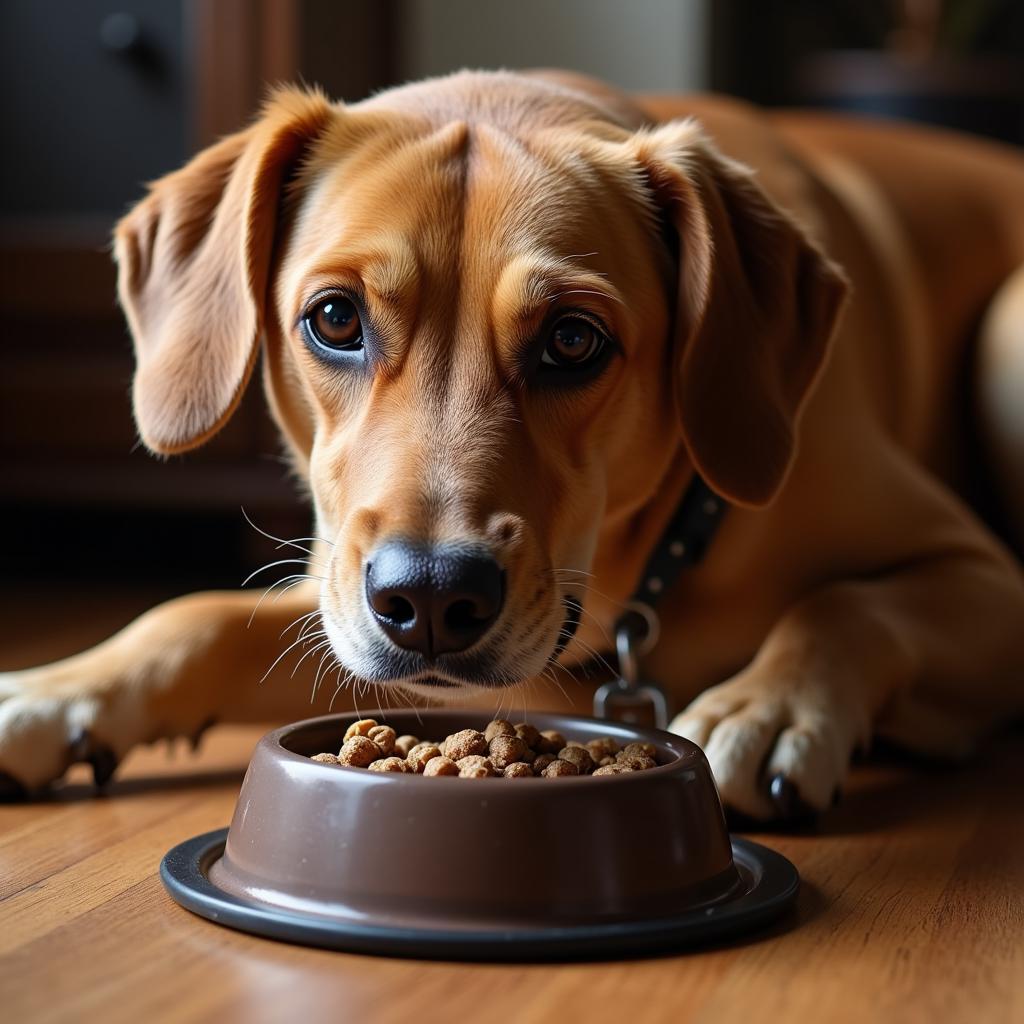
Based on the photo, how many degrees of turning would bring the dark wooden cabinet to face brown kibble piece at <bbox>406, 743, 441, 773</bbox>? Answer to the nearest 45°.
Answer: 0° — it already faces it

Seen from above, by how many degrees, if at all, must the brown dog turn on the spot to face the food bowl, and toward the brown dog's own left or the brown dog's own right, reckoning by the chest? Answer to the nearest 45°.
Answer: approximately 45° to the brown dog's own left

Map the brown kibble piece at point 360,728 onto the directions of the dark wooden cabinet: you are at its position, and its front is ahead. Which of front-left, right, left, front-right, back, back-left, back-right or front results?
front

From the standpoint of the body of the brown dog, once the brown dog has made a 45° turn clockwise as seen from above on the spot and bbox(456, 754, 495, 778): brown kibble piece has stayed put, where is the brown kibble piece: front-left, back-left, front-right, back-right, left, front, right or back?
left

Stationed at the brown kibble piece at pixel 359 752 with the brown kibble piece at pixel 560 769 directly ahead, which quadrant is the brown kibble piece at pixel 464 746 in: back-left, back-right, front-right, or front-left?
front-left

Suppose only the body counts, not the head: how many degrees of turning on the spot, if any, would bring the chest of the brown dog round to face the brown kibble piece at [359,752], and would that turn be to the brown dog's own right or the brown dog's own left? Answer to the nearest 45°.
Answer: approximately 45° to the brown dog's own left

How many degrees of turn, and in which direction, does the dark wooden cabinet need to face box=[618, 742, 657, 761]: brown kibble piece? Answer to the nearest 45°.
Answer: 0° — it already faces it

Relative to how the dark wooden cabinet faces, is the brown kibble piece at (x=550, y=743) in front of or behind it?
in front

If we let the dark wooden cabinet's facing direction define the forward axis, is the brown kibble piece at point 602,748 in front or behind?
in front

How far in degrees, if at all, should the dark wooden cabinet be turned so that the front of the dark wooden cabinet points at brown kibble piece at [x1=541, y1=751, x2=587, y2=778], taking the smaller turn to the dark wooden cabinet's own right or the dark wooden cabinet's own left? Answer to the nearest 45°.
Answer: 0° — it already faces it

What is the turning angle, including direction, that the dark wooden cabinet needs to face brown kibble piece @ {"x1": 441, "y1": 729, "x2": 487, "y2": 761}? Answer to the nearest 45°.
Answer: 0° — it already faces it

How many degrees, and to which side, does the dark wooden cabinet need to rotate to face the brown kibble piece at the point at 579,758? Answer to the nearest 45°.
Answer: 0° — it already faces it

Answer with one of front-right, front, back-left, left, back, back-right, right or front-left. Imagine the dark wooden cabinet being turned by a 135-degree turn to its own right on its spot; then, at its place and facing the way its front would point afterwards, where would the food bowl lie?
back-left

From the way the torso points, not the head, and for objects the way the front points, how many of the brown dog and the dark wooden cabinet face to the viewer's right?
0

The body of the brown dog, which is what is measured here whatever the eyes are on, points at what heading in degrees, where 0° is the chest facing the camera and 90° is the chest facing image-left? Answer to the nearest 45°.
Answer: approximately 45°

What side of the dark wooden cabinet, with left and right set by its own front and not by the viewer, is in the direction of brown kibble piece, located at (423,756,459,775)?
front

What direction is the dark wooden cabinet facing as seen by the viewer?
toward the camera
